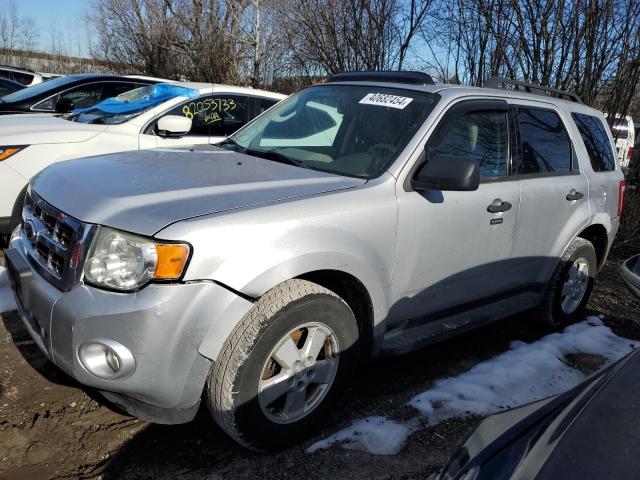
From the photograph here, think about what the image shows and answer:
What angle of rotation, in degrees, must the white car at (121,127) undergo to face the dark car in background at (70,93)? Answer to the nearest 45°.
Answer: approximately 135° to its right

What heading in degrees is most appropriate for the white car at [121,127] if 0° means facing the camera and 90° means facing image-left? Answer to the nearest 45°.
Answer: approximately 45°

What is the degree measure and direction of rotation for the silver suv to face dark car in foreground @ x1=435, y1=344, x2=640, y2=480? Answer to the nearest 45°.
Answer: approximately 90° to its left

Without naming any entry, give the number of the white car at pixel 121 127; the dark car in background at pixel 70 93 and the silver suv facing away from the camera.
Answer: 0

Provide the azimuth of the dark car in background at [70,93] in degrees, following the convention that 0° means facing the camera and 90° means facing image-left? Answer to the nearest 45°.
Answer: approximately 45°

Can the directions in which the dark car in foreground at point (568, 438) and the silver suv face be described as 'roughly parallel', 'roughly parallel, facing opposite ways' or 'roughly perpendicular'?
roughly parallel

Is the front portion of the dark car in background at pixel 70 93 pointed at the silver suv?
no

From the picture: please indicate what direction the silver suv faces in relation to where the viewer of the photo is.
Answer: facing the viewer and to the left of the viewer

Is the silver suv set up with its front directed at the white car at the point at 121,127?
no

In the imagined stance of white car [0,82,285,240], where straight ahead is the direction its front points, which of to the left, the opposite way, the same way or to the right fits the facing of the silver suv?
the same way

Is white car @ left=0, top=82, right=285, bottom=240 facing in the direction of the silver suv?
no

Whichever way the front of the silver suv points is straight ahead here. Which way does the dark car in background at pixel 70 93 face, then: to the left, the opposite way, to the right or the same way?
the same way

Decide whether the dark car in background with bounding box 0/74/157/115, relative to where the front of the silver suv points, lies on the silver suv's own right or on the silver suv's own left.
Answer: on the silver suv's own right
